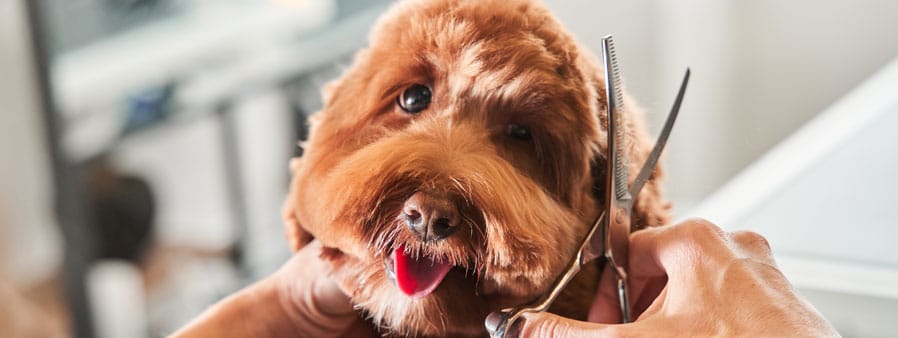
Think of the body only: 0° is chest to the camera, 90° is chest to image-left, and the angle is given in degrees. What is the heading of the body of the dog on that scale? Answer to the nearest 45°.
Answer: approximately 0°
